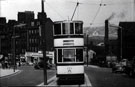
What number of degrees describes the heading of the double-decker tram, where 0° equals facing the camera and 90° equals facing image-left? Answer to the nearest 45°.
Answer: approximately 0°

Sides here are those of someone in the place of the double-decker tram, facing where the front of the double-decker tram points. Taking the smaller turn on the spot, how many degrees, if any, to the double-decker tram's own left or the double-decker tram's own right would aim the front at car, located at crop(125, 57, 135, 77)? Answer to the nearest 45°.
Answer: approximately 135° to the double-decker tram's own left
